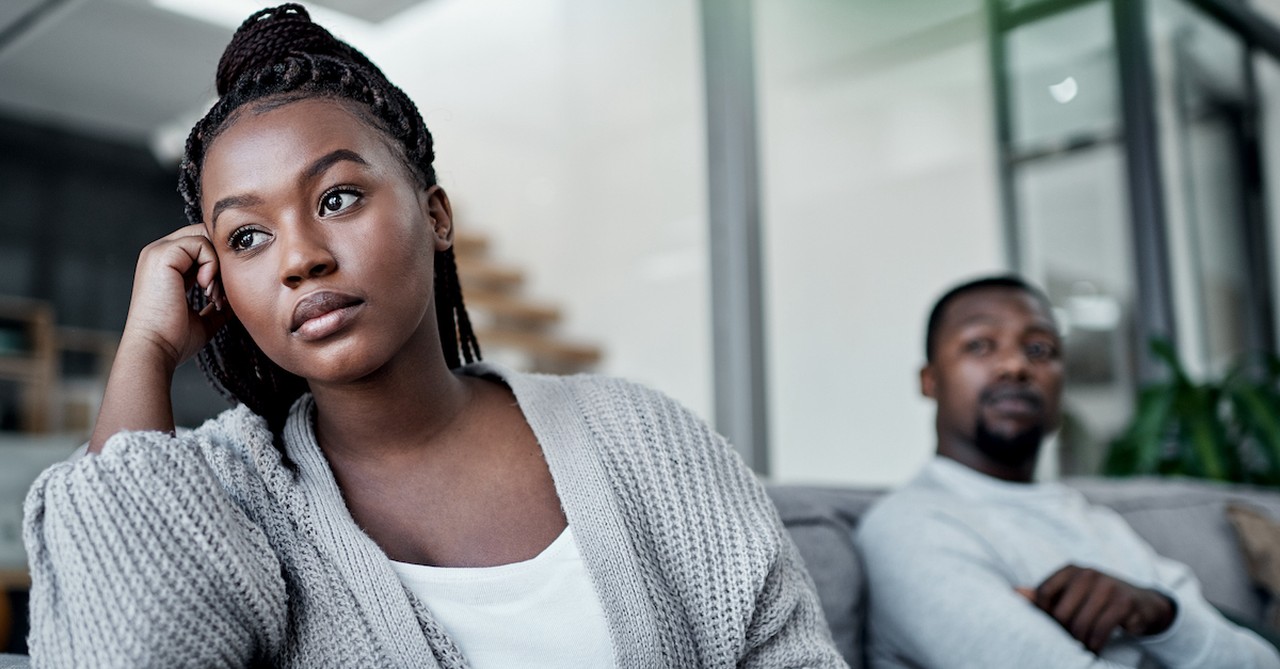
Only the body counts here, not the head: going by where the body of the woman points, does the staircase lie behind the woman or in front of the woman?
behind

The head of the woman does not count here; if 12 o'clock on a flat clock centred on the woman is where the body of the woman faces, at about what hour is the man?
The man is roughly at 8 o'clock from the woman.

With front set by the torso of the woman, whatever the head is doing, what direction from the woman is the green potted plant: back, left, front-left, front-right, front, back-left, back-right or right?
back-left

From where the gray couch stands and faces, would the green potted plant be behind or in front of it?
behind

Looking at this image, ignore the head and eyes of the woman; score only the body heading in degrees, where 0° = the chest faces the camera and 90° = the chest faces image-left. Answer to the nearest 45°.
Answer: approximately 0°

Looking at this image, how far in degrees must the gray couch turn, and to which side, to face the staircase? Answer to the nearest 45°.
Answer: approximately 135° to its right
